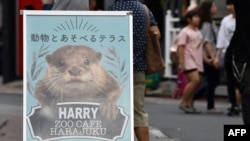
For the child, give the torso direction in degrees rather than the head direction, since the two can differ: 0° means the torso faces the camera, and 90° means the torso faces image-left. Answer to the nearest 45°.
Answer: approximately 315°

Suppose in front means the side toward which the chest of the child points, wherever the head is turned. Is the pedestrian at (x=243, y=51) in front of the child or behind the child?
in front

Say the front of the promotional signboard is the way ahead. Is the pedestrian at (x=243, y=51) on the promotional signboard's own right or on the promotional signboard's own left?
on the promotional signboard's own left

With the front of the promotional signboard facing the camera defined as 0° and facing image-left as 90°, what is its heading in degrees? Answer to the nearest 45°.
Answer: approximately 0°
